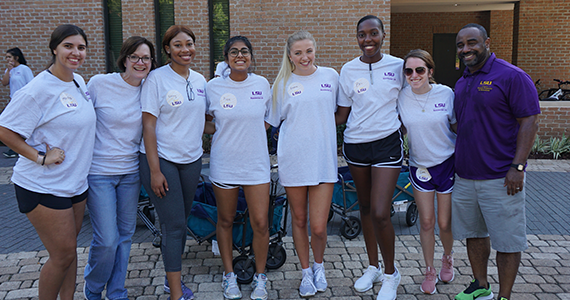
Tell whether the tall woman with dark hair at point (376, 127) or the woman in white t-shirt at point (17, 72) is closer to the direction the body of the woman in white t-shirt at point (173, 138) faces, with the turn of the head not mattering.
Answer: the tall woman with dark hair

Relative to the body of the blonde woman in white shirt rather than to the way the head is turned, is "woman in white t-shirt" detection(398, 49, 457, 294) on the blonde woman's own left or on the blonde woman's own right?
on the blonde woman's own left

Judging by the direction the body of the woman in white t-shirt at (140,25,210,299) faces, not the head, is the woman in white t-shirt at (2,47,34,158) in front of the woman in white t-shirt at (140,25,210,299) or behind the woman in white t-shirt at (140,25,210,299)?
behind

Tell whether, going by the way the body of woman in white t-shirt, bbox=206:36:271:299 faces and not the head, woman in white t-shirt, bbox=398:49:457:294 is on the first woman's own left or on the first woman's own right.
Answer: on the first woman's own left

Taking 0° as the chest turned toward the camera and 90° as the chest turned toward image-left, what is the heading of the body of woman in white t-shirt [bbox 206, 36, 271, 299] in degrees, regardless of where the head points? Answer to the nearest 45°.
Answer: approximately 0°
